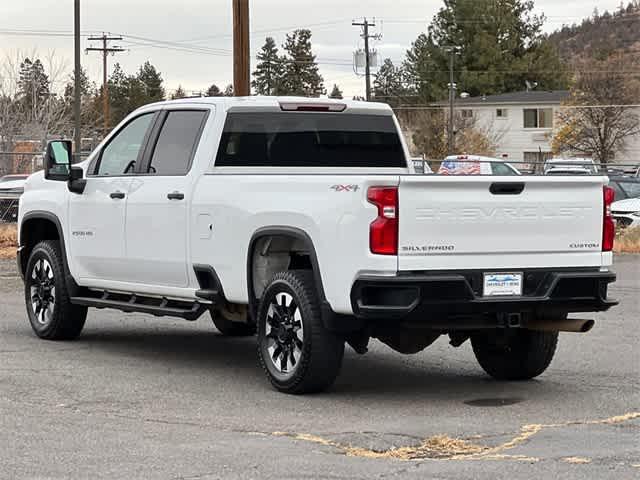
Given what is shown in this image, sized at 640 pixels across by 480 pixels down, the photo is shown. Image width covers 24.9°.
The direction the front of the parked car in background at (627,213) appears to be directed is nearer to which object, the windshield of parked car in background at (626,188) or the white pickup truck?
the white pickup truck

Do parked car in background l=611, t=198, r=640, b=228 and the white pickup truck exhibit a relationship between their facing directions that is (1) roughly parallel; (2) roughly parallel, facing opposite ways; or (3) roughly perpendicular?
roughly perpendicular

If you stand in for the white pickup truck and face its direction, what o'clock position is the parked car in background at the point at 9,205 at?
The parked car in background is roughly at 1 o'clock from the white pickup truck.

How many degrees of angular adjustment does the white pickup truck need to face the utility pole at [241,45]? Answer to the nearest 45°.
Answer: approximately 45° to its right

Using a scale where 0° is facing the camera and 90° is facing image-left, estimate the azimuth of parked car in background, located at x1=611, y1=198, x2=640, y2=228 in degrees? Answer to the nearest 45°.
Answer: approximately 45°

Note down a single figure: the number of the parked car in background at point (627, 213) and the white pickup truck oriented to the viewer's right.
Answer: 0

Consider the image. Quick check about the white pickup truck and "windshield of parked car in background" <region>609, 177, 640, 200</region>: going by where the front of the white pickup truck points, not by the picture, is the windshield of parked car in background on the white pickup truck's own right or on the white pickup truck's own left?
on the white pickup truck's own right

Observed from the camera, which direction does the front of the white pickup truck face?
facing away from the viewer and to the left of the viewer
